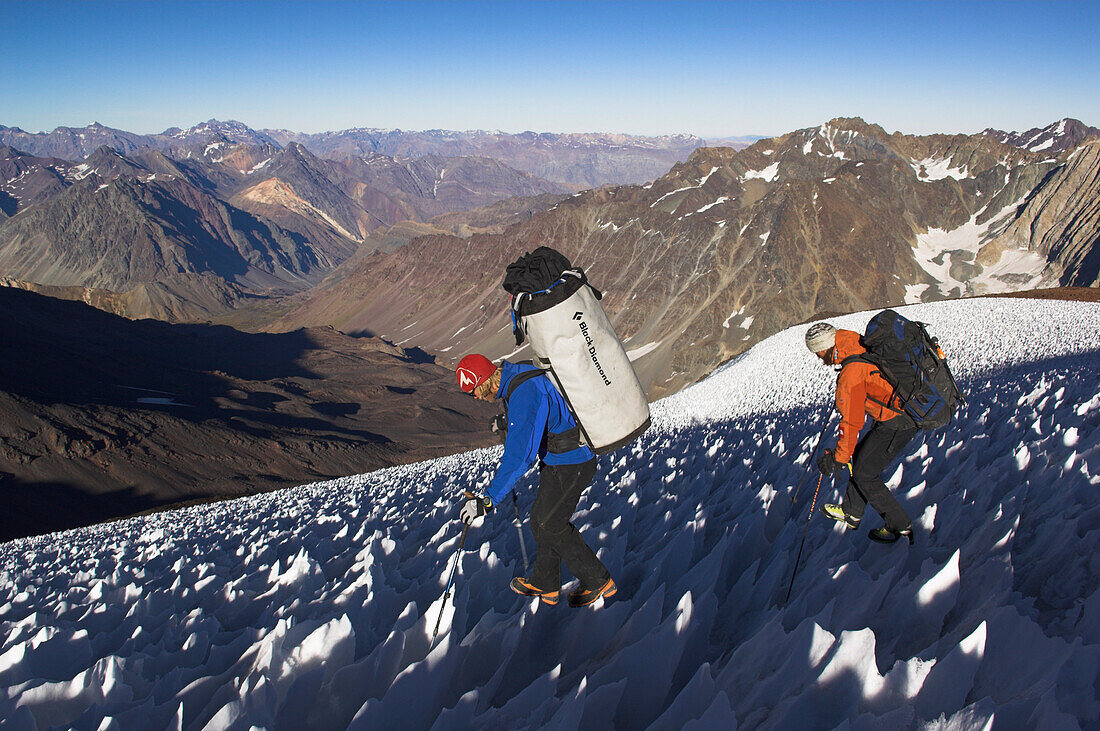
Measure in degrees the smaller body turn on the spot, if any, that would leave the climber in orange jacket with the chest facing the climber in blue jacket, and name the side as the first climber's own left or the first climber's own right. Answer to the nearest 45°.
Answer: approximately 45° to the first climber's own left

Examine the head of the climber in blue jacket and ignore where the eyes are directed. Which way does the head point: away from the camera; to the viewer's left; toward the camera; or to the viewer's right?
to the viewer's left

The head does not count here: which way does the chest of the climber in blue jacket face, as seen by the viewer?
to the viewer's left

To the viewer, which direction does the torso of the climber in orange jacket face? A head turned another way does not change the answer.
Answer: to the viewer's left

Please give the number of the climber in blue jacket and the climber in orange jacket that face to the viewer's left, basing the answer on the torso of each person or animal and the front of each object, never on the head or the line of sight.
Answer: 2

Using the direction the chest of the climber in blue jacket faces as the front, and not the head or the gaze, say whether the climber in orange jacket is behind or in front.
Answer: behind
